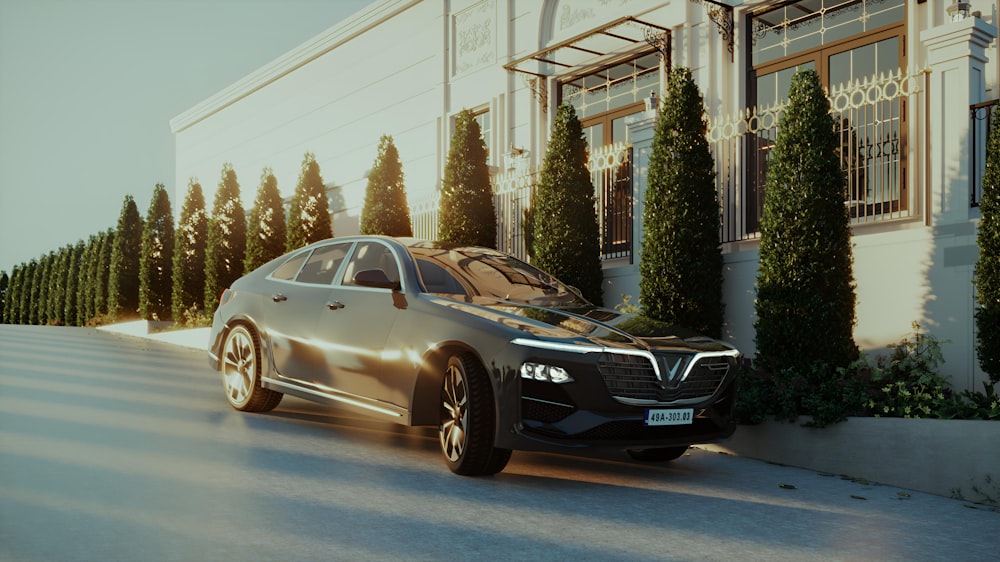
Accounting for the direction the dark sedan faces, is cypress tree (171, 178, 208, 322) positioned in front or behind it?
behind

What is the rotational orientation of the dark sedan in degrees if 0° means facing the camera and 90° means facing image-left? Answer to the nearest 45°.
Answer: approximately 315°

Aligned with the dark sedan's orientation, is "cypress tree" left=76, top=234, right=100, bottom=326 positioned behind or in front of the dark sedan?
behind

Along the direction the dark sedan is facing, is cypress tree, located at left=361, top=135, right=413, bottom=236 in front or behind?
behind

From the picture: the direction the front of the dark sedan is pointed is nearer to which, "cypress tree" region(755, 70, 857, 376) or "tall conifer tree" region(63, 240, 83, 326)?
the cypress tree

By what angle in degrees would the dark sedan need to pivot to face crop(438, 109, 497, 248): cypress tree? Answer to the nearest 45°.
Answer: approximately 135° to its left

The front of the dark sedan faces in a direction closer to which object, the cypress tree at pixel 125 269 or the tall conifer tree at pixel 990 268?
the tall conifer tree

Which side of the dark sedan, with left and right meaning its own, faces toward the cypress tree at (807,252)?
left

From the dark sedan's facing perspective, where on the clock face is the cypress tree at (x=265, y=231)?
The cypress tree is roughly at 7 o'clock from the dark sedan.

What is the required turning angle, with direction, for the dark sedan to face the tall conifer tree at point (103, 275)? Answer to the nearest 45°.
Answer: approximately 180°

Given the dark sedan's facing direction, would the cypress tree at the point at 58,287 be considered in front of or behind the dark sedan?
behind

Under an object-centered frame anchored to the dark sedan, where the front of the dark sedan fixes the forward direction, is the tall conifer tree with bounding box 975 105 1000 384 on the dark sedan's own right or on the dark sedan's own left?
on the dark sedan's own left
